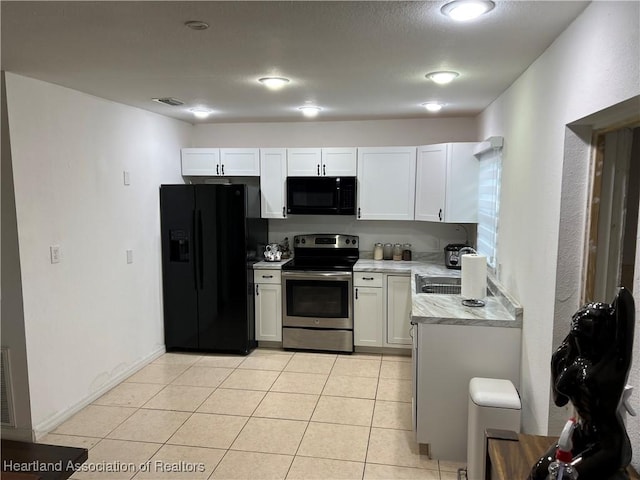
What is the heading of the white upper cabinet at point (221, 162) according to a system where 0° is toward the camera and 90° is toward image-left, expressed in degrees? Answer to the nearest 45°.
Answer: approximately 0°

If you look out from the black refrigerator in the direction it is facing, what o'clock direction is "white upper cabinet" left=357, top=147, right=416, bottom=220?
The white upper cabinet is roughly at 9 o'clock from the black refrigerator.

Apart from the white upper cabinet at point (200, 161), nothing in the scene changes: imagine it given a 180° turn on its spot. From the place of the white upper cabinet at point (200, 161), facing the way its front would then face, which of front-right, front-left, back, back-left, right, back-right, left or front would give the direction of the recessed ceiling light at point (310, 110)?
back-right

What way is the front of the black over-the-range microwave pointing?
toward the camera

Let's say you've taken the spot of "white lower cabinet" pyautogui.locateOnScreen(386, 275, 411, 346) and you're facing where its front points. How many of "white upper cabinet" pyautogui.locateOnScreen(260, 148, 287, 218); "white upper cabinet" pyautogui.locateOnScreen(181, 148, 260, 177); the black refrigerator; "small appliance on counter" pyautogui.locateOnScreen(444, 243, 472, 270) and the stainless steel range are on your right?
4

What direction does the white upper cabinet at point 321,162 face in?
toward the camera

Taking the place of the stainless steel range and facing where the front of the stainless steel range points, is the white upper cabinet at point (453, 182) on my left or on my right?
on my left

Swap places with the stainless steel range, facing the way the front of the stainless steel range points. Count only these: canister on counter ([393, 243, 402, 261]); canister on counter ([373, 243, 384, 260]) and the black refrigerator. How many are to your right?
1

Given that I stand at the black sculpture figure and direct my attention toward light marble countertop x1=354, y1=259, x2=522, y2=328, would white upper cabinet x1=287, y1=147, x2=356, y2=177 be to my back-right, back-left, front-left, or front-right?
front-left

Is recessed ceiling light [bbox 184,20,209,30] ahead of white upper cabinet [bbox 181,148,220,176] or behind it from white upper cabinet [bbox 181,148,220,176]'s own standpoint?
ahead
